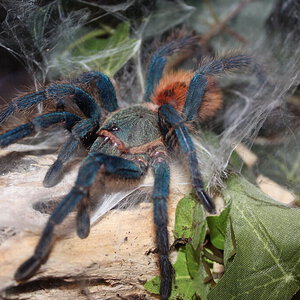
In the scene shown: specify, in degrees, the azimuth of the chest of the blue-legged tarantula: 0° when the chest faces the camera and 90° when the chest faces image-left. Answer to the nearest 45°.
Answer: approximately 45°

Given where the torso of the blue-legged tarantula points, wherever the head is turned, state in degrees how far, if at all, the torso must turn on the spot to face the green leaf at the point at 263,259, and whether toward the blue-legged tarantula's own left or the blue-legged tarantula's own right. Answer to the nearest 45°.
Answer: approximately 90° to the blue-legged tarantula's own left

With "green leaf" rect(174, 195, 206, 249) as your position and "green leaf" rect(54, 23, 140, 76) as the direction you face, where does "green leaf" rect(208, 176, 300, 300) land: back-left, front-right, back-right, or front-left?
back-right

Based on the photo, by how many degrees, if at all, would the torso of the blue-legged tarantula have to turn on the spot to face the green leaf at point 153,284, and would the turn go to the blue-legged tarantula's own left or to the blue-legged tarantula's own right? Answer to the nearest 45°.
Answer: approximately 45° to the blue-legged tarantula's own left

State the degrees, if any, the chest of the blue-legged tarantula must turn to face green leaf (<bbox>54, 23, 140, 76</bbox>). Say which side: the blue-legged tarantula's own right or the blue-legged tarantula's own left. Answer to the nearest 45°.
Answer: approximately 135° to the blue-legged tarantula's own right
